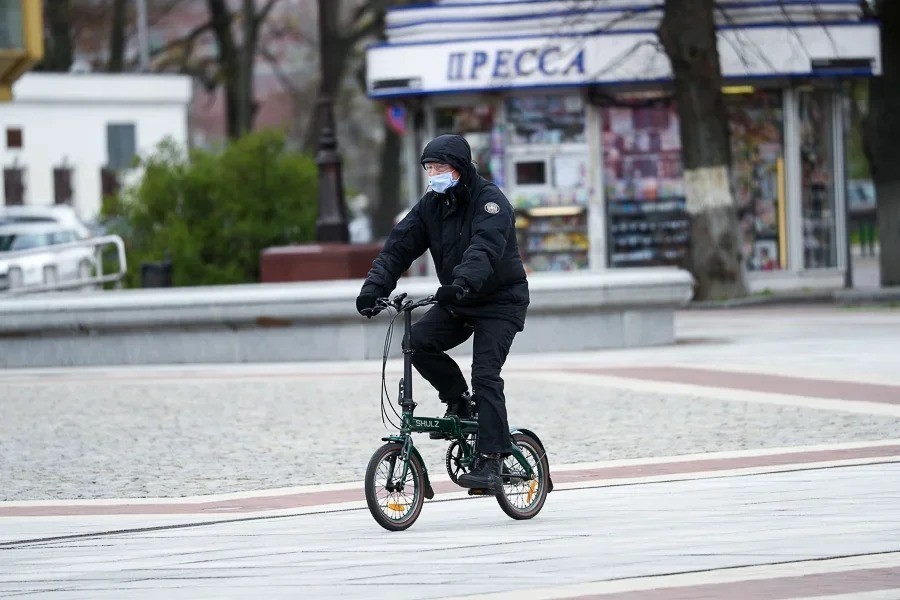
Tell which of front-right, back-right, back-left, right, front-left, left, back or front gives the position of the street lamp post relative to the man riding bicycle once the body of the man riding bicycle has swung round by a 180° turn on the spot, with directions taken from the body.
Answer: front-left

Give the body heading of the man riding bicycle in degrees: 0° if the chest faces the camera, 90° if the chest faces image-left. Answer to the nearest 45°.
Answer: approximately 45°

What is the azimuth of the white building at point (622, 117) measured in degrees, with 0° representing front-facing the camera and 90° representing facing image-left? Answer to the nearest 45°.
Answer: approximately 0°

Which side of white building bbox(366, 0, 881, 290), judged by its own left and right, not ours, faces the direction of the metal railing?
right

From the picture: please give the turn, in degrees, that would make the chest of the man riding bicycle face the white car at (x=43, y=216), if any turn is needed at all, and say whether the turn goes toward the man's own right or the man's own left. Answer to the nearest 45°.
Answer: approximately 135° to the man's own right

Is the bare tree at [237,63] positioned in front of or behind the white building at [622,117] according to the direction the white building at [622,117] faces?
behind

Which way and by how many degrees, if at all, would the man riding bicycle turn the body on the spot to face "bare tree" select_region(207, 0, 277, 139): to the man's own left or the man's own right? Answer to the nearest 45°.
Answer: approximately 135° to the man's own right

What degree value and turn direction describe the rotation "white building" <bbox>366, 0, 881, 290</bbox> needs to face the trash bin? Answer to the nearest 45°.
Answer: approximately 45° to its right

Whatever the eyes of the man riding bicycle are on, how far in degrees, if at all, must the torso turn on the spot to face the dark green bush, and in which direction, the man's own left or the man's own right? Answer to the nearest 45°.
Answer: approximately 135° to the man's own right

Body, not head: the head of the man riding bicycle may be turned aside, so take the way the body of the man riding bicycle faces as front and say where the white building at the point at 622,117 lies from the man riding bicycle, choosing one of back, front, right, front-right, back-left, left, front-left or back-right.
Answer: back-right

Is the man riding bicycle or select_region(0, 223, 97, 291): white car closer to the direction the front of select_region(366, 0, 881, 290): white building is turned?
the man riding bicycle

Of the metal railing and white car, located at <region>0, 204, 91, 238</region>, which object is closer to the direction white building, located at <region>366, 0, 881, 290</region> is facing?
the metal railing

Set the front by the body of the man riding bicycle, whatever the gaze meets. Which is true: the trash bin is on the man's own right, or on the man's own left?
on the man's own right
